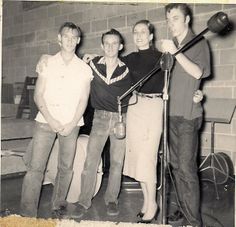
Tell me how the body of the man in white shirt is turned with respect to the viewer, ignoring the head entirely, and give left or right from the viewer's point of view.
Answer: facing the viewer

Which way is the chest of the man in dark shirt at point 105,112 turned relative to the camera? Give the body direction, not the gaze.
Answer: toward the camera

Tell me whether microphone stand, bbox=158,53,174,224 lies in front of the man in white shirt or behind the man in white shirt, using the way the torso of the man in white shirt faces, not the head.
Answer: in front

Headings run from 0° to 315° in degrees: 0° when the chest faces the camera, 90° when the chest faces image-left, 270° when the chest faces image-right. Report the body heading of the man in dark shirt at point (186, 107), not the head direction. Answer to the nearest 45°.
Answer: approximately 45°

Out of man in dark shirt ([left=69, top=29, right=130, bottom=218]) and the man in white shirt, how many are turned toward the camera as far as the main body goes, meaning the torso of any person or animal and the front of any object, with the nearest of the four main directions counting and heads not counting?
2

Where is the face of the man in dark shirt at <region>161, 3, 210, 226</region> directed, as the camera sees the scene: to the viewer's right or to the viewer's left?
to the viewer's left

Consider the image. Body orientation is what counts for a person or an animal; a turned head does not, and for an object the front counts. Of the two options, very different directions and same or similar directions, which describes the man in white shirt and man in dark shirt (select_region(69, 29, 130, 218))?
same or similar directions

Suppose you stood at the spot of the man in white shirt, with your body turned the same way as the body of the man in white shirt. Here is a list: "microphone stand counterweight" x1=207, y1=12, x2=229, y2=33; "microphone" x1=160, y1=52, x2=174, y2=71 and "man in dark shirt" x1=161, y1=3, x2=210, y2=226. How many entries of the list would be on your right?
0

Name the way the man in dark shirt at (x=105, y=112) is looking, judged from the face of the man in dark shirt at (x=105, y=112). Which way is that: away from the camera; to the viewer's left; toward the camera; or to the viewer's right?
toward the camera

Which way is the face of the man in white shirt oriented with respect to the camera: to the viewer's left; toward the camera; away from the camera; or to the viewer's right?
toward the camera
